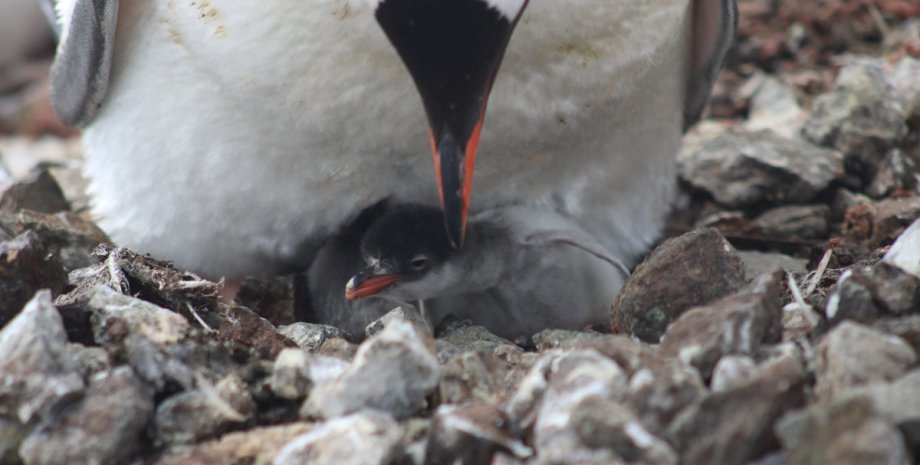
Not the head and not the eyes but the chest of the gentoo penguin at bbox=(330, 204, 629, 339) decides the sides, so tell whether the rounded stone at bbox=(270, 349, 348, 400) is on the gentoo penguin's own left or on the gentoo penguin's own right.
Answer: on the gentoo penguin's own left

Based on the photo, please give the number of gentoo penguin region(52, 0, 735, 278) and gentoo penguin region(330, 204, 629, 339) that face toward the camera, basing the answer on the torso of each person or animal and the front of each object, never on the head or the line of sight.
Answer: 1

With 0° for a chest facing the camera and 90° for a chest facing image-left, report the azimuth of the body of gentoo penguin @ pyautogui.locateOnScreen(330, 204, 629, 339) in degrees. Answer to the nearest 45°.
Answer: approximately 90°

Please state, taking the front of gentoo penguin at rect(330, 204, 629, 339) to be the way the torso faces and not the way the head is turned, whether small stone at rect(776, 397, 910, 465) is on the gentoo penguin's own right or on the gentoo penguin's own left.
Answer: on the gentoo penguin's own left

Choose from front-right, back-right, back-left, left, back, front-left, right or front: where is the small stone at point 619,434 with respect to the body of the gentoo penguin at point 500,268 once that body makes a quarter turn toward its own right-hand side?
back

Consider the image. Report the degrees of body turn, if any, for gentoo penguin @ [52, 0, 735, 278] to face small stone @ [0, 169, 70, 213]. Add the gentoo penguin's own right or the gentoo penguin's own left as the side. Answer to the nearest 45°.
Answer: approximately 135° to the gentoo penguin's own right

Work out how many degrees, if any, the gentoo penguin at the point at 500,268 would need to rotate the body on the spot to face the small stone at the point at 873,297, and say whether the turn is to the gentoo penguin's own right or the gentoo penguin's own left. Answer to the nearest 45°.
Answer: approximately 135° to the gentoo penguin's own left

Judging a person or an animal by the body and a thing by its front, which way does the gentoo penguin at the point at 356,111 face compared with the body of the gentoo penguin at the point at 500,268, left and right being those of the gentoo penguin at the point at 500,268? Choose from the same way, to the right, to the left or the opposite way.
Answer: to the left

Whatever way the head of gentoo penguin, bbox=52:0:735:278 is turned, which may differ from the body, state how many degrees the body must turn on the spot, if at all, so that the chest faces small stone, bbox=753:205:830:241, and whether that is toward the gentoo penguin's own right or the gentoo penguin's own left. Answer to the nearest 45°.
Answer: approximately 90° to the gentoo penguin's own left
